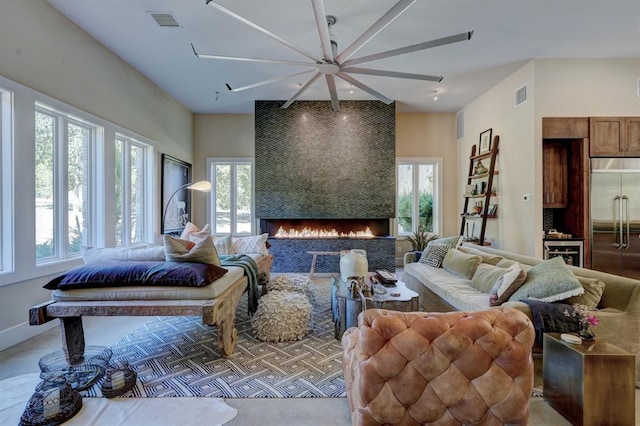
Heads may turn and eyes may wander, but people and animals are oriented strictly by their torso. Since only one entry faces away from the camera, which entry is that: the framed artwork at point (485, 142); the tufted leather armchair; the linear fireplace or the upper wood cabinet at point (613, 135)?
the tufted leather armchair

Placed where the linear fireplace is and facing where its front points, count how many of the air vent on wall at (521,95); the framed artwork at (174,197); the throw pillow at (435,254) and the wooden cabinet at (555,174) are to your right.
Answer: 1

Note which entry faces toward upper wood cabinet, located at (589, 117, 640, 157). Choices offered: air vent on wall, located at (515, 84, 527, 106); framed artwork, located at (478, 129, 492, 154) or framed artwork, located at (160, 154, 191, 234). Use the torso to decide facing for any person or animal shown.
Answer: framed artwork, located at (160, 154, 191, 234)

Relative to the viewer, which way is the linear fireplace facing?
toward the camera

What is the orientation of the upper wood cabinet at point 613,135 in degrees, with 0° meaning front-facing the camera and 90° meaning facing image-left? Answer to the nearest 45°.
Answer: approximately 0°

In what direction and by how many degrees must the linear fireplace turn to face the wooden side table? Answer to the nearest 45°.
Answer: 0° — it already faces it

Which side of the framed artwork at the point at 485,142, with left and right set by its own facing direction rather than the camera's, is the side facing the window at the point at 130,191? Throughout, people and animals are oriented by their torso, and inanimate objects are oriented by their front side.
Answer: front

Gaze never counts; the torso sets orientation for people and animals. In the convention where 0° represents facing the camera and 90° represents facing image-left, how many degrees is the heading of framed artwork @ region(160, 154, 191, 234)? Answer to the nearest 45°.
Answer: approximately 315°

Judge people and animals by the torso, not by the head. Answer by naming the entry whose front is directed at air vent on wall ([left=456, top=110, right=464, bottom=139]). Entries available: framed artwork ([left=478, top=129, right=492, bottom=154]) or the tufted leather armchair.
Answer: the tufted leather armchair

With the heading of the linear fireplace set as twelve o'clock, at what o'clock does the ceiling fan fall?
The ceiling fan is roughly at 12 o'clock from the linear fireplace.

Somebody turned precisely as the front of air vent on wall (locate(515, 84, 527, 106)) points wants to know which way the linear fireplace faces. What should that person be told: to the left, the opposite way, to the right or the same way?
to the left

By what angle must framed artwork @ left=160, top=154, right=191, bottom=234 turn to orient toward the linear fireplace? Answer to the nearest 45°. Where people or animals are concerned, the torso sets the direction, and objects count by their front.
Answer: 0° — it already faces it

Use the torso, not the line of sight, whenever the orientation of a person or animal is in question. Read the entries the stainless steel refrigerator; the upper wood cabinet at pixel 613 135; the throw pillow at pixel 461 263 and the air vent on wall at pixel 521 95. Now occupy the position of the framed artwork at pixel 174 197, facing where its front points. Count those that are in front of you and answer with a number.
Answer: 4

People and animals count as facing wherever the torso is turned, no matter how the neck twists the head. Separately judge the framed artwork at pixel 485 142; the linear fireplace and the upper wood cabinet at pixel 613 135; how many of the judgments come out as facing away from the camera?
0

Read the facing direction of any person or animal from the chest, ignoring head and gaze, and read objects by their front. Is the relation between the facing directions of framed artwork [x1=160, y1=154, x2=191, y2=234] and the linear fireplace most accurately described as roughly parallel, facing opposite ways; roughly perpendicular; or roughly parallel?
roughly perpendicular

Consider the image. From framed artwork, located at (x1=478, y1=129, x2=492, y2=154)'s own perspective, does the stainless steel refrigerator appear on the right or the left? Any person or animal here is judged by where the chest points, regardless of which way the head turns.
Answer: on its left

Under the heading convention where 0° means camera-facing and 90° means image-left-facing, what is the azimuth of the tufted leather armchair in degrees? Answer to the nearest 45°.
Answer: approximately 180°

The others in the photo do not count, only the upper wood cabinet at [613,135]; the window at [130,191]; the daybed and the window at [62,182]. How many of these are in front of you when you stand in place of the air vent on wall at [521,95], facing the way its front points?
3

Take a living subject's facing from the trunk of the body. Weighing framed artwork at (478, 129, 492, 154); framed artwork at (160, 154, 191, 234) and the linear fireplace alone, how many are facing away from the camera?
0
